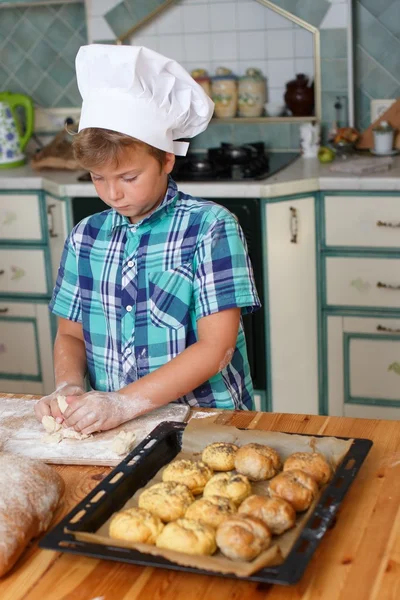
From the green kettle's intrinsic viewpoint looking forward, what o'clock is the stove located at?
The stove is roughly at 7 o'clock from the green kettle.

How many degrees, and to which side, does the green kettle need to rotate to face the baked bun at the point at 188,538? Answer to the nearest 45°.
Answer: approximately 90° to its left

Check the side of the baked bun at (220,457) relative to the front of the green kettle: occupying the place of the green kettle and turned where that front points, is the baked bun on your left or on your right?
on your left

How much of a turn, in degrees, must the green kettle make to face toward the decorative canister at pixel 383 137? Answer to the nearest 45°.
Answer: approximately 135° to its left

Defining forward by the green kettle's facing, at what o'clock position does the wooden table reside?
The wooden table is roughly at 9 o'clock from the green kettle.

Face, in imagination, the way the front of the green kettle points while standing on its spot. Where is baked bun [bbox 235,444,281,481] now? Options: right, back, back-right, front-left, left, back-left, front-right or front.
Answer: left

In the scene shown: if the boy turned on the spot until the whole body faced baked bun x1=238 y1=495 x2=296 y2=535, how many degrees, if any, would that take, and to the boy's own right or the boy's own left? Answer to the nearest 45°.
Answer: approximately 45° to the boy's own left

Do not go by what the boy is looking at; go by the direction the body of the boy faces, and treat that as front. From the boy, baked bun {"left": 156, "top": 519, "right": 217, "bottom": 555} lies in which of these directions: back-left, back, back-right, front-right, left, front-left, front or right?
front-left

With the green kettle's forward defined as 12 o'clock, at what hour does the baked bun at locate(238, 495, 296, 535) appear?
The baked bun is roughly at 9 o'clock from the green kettle.

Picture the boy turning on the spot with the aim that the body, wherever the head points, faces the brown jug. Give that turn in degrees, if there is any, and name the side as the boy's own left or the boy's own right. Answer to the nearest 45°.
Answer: approximately 135° to the boy's own right

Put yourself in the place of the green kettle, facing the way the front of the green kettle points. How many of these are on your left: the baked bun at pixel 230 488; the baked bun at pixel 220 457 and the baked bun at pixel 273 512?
3

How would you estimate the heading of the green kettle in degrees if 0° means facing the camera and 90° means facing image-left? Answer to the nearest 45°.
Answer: approximately 90°

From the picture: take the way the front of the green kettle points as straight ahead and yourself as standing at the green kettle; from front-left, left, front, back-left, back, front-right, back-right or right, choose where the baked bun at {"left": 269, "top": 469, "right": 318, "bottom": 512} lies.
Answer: left

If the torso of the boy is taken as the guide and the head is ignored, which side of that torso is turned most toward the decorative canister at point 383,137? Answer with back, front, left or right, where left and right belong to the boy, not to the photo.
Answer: back

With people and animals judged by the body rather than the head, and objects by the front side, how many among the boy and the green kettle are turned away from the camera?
0
